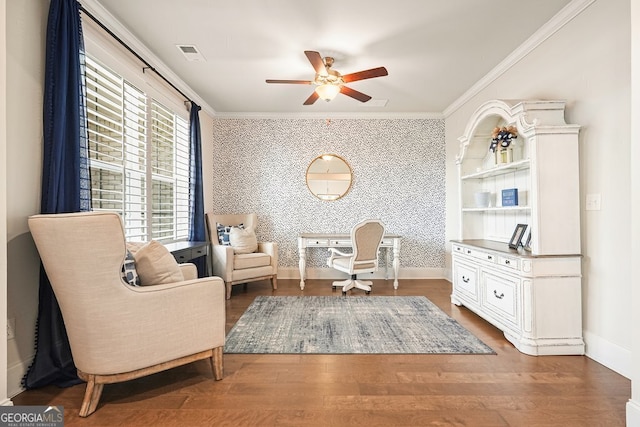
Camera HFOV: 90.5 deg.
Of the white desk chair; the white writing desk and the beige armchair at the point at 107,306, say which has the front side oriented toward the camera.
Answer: the white writing desk

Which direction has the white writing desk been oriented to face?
toward the camera

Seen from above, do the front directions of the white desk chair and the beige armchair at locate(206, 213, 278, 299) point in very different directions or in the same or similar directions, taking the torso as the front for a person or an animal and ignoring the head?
very different directions

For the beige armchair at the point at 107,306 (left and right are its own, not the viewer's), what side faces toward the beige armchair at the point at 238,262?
front

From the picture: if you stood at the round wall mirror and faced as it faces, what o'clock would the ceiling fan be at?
The ceiling fan is roughly at 12 o'clock from the round wall mirror.

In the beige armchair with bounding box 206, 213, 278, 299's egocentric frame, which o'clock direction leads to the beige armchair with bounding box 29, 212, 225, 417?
the beige armchair with bounding box 29, 212, 225, 417 is roughly at 2 o'clock from the beige armchair with bounding box 206, 213, 278, 299.

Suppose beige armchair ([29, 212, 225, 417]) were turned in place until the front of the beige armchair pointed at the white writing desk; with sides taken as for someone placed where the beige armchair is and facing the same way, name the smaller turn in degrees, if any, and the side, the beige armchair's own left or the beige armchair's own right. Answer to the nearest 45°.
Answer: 0° — it already faces it

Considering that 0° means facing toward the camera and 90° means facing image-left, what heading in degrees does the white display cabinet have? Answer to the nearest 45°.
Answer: approximately 45°

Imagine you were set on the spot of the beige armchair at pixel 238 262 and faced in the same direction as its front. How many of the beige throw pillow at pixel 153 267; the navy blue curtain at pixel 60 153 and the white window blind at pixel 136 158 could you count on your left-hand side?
0

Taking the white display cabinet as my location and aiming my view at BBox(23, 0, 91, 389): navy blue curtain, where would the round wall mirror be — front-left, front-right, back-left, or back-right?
front-right

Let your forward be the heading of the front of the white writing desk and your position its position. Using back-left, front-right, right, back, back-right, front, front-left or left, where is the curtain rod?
front-right

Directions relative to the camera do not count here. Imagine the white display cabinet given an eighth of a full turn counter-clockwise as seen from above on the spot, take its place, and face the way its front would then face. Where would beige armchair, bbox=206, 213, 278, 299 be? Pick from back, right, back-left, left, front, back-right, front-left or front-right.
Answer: right

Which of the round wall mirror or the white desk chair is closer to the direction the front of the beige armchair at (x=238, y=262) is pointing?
the white desk chair

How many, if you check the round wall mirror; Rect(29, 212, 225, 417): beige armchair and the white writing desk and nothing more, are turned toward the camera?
2

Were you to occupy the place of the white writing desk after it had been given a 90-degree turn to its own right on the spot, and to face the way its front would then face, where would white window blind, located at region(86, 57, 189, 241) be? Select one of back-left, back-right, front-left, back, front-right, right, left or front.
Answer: front-left

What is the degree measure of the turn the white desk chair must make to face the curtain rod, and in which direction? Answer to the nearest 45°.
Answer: approximately 90° to its left

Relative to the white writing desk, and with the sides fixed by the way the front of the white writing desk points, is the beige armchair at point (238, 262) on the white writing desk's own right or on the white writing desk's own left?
on the white writing desk's own right
